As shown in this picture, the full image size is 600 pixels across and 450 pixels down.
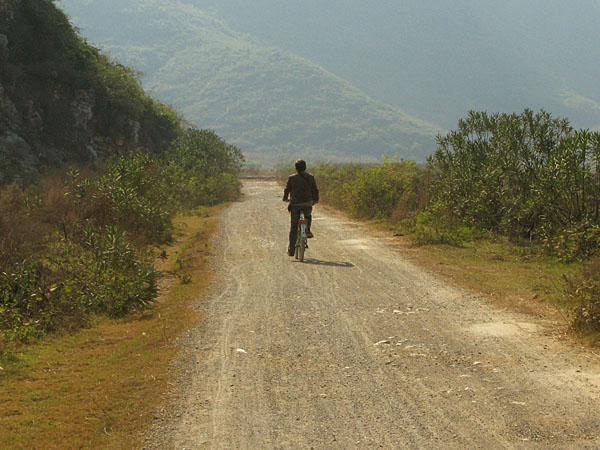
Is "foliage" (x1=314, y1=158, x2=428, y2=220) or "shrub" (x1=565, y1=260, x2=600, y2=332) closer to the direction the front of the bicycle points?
the foliage

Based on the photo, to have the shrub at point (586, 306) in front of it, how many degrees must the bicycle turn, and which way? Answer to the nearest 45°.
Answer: approximately 135° to its right

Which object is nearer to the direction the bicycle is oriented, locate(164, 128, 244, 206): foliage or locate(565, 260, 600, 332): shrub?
the foliage

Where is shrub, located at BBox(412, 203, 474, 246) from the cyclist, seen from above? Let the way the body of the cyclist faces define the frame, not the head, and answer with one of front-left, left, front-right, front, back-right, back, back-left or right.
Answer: front-right

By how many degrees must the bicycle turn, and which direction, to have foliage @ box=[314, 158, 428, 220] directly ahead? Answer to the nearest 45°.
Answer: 0° — it already faces it

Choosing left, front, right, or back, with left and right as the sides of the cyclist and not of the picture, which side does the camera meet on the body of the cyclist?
back

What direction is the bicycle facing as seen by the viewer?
away from the camera

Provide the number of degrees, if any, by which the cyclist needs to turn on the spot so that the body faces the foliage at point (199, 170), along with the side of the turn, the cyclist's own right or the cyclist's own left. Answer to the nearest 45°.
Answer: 0° — they already face it
